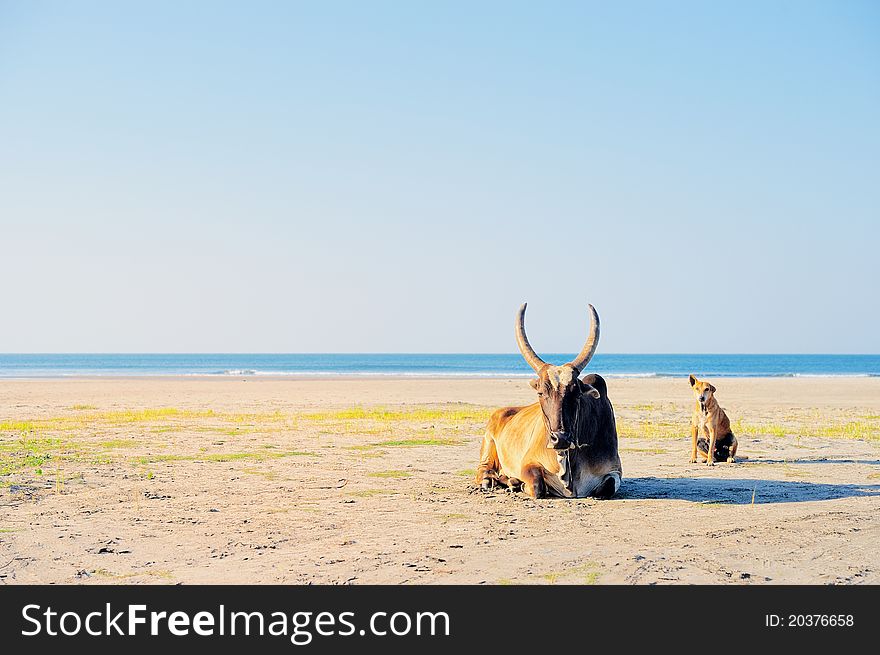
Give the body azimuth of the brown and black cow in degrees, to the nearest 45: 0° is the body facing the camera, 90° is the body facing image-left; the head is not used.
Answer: approximately 315°

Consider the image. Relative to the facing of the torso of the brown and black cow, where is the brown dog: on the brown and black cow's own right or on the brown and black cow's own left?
on the brown and black cow's own left

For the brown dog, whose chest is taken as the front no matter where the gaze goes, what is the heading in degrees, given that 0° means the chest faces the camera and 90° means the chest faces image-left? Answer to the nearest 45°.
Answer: approximately 45°
